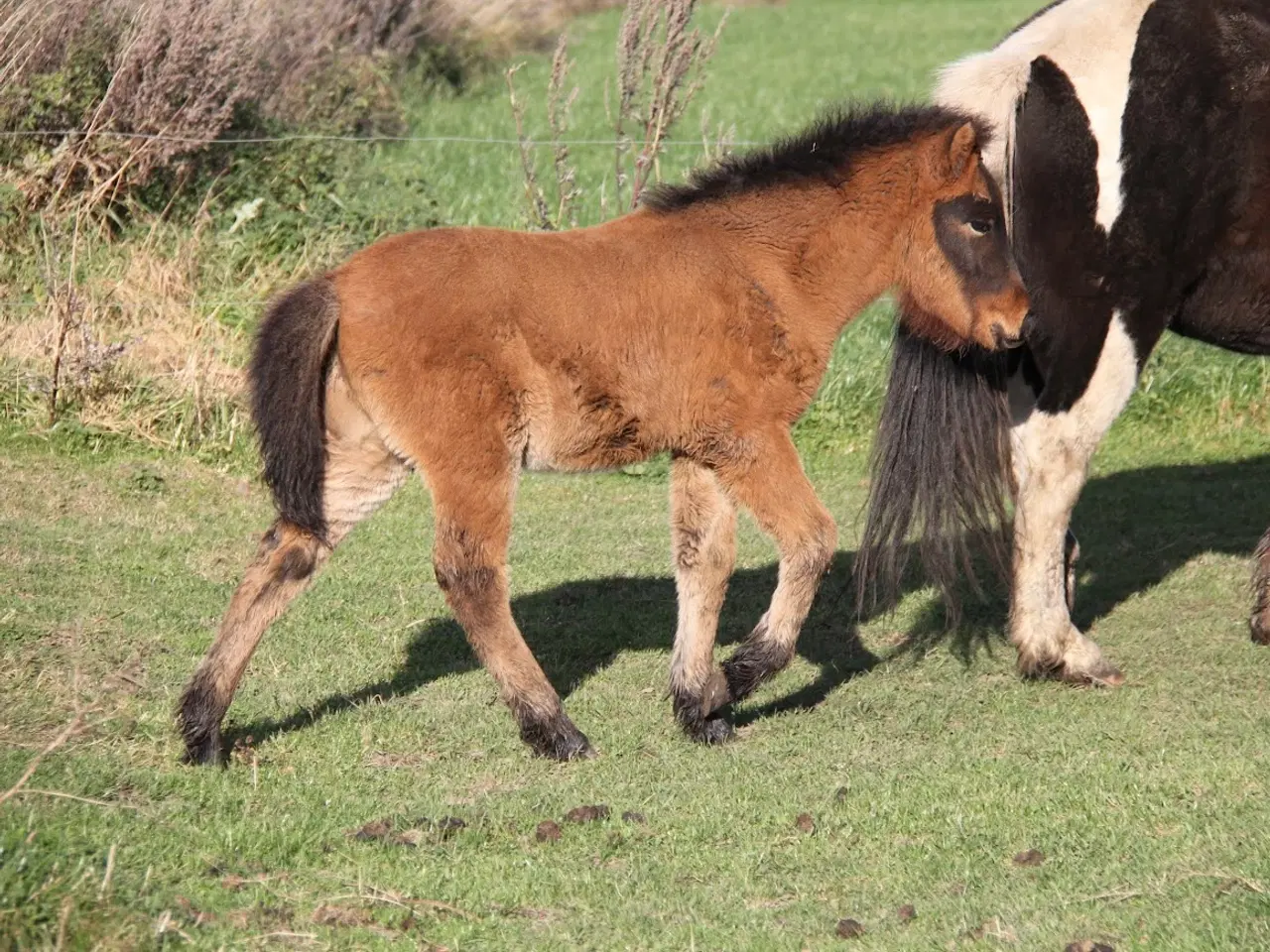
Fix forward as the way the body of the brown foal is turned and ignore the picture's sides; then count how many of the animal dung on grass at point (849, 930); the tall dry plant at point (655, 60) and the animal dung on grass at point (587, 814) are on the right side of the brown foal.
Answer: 2

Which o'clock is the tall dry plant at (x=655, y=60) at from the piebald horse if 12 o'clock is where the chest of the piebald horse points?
The tall dry plant is roughly at 8 o'clock from the piebald horse.

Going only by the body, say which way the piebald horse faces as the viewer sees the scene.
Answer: to the viewer's right

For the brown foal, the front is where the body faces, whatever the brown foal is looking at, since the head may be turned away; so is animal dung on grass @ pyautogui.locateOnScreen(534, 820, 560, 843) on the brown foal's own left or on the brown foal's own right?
on the brown foal's own right

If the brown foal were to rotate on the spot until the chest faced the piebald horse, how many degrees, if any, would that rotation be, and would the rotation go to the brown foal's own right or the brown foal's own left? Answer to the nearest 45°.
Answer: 0° — it already faces it

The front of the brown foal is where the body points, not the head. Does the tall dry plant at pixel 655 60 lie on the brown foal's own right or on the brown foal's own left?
on the brown foal's own left

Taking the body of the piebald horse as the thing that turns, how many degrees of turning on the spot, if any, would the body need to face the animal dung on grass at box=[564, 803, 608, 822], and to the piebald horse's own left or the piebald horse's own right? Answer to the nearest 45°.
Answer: approximately 135° to the piebald horse's own right

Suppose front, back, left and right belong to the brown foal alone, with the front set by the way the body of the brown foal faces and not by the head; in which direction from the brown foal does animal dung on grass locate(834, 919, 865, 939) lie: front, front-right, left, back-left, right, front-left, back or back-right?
right

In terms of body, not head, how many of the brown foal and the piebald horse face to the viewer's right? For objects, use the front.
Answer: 2

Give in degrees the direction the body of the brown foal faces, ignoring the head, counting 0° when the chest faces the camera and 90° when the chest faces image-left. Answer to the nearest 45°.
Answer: approximately 270°
